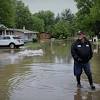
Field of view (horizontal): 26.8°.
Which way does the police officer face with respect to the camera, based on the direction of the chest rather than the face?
toward the camera
